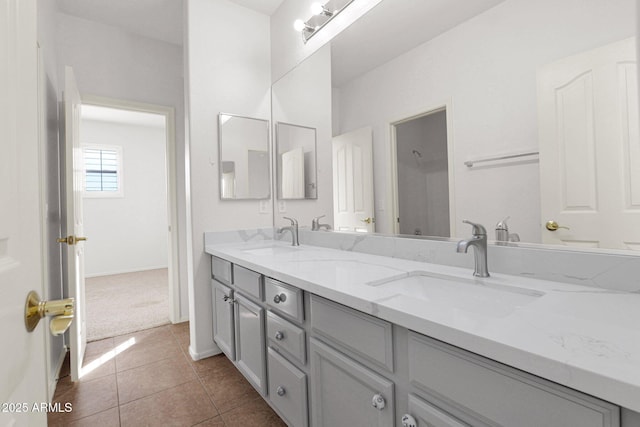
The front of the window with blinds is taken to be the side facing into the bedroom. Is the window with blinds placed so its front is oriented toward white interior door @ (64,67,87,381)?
yes

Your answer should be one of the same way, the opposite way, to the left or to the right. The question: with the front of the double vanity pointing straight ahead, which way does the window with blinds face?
to the left

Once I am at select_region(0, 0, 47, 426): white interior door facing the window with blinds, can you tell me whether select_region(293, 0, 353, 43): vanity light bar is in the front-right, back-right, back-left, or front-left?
front-right

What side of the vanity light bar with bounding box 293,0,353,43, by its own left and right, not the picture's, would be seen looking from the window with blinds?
right

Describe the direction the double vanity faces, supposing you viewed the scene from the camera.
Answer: facing the viewer and to the left of the viewer

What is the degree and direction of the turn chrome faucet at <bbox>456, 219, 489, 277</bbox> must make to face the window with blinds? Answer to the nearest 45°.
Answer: approximately 45° to its right

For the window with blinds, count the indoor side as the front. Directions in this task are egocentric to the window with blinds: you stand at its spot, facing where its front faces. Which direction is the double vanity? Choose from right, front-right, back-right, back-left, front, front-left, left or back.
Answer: front

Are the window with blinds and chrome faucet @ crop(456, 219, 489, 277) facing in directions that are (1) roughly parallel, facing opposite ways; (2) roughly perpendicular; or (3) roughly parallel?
roughly perpendicular

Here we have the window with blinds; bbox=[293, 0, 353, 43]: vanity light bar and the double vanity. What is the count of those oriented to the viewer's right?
0

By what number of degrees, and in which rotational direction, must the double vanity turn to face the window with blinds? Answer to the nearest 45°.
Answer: approximately 90° to its right

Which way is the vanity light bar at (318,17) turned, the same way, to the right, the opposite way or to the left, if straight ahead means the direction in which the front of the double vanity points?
the same way

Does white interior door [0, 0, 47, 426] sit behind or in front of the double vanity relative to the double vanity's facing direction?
in front

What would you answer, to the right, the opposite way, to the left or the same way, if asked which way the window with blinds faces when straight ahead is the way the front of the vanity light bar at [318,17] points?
to the left
